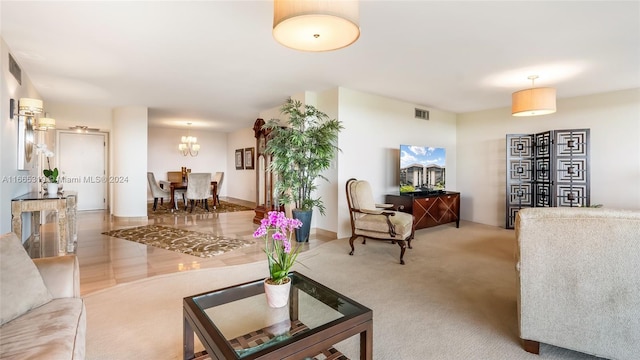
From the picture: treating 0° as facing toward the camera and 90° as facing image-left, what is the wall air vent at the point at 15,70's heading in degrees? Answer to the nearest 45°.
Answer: approximately 270°

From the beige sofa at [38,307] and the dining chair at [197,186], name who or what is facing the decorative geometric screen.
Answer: the beige sofa

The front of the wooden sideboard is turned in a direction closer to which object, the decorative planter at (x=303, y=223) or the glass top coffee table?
the glass top coffee table

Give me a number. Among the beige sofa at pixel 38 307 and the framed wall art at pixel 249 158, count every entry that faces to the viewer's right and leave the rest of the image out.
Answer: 1

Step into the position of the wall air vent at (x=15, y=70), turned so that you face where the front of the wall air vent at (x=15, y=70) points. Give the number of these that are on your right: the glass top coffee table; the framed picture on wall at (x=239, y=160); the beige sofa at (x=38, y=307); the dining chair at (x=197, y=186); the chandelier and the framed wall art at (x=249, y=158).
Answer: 2

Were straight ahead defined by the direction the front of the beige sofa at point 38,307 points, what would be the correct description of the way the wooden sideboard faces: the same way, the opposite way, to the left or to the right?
to the right

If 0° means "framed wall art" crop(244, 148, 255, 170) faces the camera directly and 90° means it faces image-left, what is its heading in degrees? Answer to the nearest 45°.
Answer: approximately 45°

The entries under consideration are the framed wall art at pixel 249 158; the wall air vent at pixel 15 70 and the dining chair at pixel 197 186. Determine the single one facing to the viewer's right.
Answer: the wall air vent

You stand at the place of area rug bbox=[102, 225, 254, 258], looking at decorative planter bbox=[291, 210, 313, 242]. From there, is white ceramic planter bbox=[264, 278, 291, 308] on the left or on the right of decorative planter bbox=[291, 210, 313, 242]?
right

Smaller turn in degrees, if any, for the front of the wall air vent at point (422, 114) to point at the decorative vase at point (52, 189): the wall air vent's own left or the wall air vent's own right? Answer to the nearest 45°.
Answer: approximately 90° to the wall air vent's own right

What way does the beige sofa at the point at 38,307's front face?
to the viewer's right

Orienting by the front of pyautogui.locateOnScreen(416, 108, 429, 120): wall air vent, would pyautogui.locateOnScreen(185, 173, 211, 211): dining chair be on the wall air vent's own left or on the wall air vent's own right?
on the wall air vent's own right

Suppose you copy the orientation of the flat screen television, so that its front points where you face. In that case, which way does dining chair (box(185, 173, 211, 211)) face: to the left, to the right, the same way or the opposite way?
the opposite way

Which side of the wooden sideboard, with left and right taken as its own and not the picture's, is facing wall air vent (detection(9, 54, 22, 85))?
right

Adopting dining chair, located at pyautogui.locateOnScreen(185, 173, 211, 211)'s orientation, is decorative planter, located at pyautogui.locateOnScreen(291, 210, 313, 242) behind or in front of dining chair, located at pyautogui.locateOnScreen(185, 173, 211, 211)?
behind

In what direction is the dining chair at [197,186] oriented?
away from the camera

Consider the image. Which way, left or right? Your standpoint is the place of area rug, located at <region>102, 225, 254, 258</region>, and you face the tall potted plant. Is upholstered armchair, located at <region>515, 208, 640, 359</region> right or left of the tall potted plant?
right
